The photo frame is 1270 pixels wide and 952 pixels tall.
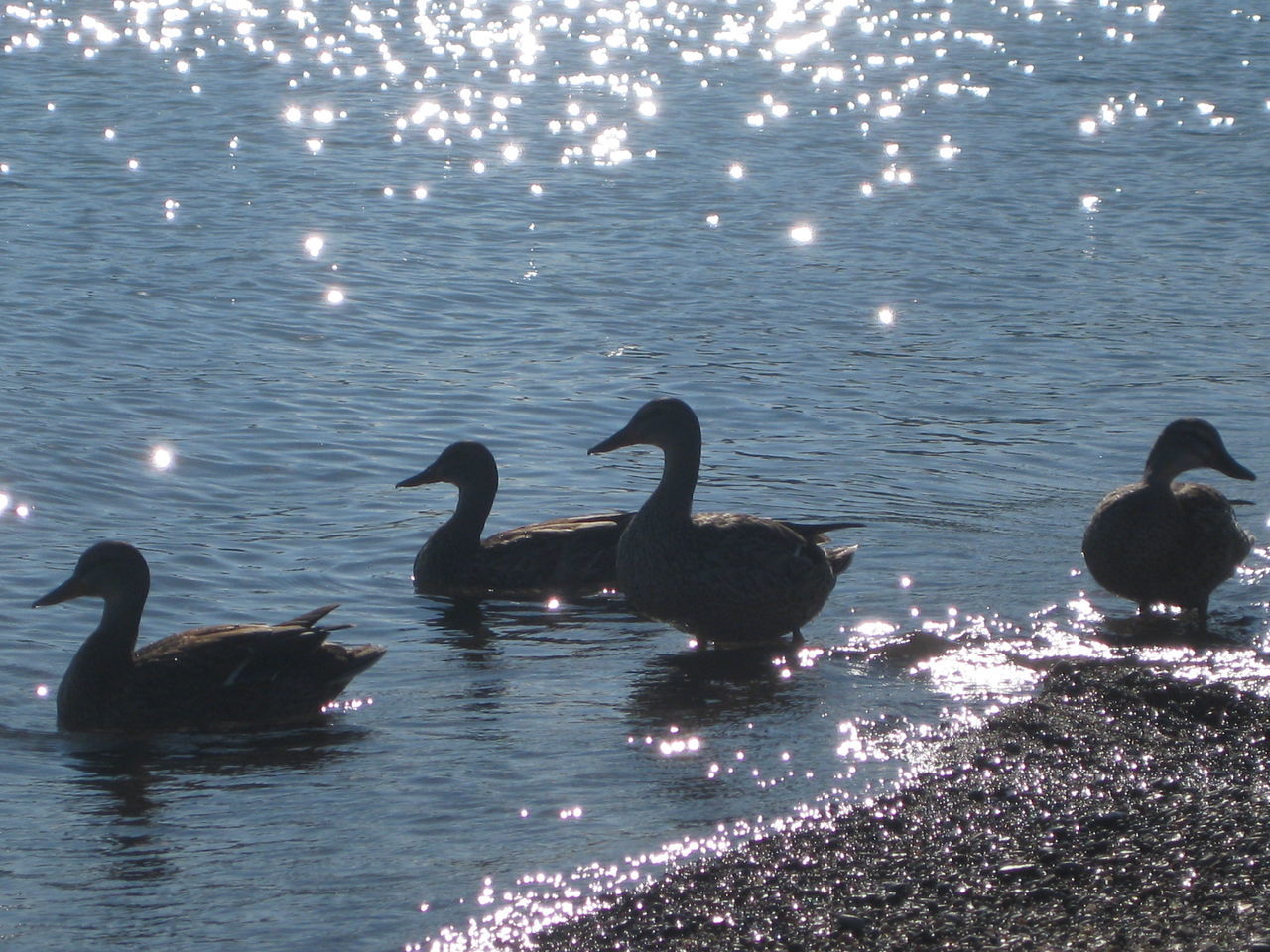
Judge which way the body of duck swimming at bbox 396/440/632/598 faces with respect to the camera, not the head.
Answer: to the viewer's left

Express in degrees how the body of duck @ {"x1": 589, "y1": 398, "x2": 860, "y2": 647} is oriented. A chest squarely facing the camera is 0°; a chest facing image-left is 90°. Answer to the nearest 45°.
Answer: approximately 90°

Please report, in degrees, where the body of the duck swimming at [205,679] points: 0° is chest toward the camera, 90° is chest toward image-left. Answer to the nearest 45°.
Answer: approximately 90°

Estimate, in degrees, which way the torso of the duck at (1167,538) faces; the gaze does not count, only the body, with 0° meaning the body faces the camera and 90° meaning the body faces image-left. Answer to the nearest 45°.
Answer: approximately 45°

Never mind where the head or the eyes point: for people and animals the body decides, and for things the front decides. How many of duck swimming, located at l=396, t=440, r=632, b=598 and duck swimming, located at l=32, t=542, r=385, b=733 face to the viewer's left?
2

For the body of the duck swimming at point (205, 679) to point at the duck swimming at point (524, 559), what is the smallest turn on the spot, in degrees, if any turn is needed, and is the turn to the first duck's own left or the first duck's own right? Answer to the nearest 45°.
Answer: approximately 135° to the first duck's own right
